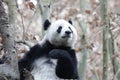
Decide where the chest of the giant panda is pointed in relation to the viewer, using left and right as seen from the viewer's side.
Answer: facing the viewer and to the right of the viewer

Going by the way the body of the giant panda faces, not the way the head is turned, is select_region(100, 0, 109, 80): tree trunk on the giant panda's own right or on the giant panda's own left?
on the giant panda's own left

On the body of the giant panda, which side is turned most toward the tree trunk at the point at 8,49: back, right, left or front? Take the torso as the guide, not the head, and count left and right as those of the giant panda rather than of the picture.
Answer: right
